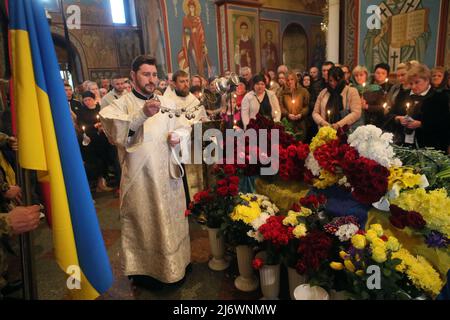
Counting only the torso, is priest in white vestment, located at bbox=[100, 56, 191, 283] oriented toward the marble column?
no

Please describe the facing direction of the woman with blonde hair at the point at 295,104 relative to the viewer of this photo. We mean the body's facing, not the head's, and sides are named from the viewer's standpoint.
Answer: facing the viewer

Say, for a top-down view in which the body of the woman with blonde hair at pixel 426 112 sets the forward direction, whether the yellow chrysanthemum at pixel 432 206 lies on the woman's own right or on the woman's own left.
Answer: on the woman's own left

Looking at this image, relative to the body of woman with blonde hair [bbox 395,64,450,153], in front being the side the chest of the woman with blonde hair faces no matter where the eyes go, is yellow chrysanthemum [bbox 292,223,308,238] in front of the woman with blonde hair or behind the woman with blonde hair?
in front

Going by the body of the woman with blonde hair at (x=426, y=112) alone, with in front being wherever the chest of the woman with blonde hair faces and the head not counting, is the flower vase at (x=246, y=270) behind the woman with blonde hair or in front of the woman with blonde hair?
in front

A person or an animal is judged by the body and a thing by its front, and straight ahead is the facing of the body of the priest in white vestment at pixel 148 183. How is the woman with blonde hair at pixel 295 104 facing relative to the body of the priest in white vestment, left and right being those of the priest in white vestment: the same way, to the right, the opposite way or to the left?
to the right

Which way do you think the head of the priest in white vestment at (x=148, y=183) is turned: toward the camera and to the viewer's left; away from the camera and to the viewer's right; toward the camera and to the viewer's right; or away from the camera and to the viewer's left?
toward the camera and to the viewer's right

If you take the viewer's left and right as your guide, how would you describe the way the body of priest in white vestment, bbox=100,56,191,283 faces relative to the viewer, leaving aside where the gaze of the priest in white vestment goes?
facing the viewer and to the right of the viewer

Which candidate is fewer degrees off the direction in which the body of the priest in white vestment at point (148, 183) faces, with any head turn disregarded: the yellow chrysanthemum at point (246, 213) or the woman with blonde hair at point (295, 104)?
the yellow chrysanthemum

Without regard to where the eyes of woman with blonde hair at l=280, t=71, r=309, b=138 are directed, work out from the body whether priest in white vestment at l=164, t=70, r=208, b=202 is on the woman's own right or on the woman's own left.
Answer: on the woman's own right

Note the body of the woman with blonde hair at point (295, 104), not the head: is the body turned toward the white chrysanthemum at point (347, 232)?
yes

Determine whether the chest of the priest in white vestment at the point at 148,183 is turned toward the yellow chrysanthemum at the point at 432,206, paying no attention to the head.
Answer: yes

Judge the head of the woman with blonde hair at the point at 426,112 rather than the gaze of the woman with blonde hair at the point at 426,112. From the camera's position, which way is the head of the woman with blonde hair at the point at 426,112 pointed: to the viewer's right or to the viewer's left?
to the viewer's left

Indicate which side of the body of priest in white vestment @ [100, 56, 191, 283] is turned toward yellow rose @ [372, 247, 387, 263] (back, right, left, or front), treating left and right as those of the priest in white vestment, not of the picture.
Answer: front

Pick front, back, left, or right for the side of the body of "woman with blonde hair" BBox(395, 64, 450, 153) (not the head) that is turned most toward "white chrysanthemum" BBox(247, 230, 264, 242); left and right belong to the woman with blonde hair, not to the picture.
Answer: front

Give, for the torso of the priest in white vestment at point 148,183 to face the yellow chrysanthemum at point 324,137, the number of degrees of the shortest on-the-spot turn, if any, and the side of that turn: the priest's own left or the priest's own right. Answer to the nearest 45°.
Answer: approximately 45° to the priest's own left

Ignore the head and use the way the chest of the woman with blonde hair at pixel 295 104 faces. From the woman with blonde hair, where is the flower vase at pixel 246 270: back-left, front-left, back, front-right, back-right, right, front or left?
front

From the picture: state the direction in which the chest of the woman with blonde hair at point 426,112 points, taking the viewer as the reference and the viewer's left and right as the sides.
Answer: facing the viewer and to the left of the viewer

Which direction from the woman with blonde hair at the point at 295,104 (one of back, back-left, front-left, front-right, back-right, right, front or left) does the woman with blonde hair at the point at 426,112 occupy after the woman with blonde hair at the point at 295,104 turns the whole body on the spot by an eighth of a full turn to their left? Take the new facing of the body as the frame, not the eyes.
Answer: front

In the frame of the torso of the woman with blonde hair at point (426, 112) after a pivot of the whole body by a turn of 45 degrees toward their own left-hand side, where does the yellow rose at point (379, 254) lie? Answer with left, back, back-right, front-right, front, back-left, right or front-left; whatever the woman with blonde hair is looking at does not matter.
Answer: front
